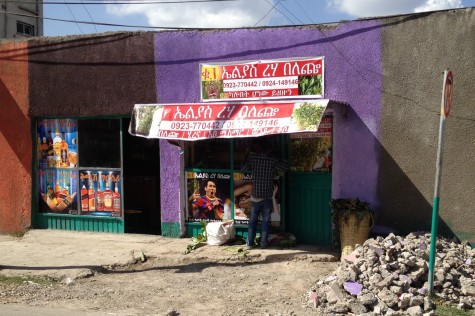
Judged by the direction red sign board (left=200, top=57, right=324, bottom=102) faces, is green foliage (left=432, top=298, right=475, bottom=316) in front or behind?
in front

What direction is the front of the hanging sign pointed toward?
toward the camera

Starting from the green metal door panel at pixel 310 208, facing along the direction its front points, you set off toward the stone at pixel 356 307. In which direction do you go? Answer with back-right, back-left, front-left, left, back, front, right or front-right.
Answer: front

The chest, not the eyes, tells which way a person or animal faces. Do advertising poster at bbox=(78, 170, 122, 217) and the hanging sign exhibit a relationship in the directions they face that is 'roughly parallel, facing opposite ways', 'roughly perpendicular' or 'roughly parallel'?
roughly parallel

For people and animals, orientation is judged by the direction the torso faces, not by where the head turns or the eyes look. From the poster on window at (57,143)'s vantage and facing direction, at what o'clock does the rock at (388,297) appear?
The rock is roughly at 11 o'clock from the poster on window.

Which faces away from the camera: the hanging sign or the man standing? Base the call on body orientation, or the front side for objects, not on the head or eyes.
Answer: the man standing

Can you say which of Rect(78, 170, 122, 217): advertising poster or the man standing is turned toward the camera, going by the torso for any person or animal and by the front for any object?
the advertising poster

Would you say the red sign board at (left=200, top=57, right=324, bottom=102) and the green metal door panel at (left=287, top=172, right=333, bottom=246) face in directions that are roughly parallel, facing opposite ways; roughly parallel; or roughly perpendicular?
roughly parallel

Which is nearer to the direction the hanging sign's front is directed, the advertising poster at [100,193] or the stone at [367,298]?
the stone

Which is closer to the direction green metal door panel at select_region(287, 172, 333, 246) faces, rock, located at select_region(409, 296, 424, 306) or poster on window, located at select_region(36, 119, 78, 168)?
the rock

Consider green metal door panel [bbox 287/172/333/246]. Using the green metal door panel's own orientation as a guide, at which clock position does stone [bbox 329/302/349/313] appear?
The stone is roughly at 12 o'clock from the green metal door panel.

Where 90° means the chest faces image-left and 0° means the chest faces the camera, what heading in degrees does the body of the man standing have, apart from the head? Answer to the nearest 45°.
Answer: approximately 180°

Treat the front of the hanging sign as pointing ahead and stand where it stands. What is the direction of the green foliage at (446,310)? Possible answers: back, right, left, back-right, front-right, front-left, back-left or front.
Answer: front-left

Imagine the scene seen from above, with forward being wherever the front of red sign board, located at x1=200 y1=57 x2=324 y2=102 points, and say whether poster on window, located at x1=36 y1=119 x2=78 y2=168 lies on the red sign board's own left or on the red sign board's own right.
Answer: on the red sign board's own right
